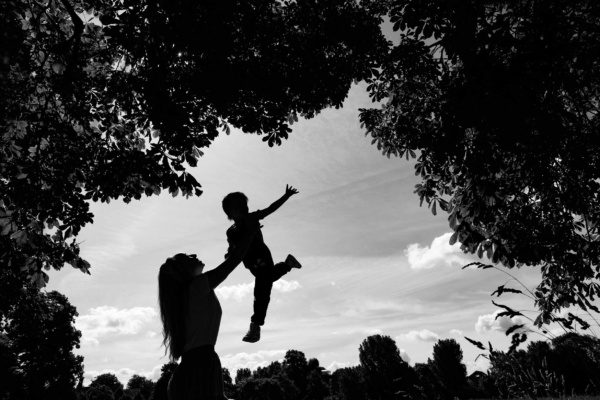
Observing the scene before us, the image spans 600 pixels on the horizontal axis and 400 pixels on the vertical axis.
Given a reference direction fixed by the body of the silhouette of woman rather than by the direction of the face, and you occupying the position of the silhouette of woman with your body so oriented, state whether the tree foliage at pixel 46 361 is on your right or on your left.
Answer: on your left

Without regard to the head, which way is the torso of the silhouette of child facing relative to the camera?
to the viewer's left

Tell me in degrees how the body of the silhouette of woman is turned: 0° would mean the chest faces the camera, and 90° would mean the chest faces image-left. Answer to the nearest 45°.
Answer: approximately 270°
